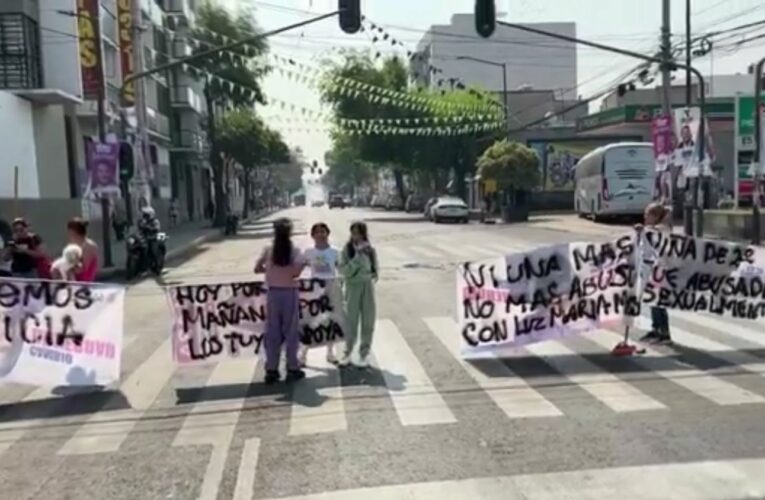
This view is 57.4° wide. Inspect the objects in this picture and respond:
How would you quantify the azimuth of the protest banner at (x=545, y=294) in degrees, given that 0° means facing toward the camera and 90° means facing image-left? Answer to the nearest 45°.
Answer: approximately 0°

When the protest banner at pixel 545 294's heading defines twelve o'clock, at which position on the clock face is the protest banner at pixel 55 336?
the protest banner at pixel 55 336 is roughly at 2 o'clock from the protest banner at pixel 545 294.

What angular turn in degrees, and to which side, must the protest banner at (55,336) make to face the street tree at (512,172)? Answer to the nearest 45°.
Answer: approximately 135° to its left

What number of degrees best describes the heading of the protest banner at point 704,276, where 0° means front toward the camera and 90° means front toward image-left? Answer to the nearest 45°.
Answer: approximately 0°

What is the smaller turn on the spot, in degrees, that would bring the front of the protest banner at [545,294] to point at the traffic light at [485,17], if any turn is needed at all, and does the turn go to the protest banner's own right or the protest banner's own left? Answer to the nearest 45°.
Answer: approximately 180°
